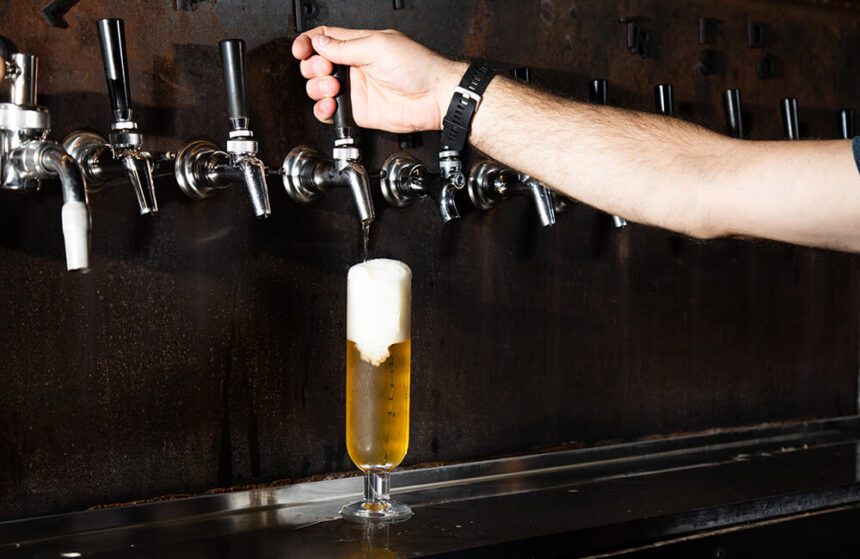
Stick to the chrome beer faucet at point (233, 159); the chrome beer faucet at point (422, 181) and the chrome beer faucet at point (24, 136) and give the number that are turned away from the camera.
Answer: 0

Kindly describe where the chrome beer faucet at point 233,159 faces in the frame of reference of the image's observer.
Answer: facing the viewer and to the right of the viewer

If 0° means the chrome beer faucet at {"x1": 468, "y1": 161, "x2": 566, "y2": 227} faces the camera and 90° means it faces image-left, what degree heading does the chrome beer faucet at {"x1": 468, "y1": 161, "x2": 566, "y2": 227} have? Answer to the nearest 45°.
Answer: approximately 315°

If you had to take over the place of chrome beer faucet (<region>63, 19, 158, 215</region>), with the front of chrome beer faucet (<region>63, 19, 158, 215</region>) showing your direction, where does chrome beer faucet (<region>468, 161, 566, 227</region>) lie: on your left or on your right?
on your left

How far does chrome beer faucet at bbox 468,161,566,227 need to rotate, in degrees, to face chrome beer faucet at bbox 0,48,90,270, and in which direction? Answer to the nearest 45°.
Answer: approximately 90° to its right

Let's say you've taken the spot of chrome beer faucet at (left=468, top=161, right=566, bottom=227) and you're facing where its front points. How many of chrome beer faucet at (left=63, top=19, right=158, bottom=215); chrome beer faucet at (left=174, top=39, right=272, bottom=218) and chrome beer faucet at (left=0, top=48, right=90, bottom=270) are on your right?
3

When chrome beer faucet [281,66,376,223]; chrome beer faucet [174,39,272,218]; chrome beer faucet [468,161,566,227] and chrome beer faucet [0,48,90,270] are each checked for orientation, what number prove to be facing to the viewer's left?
0
